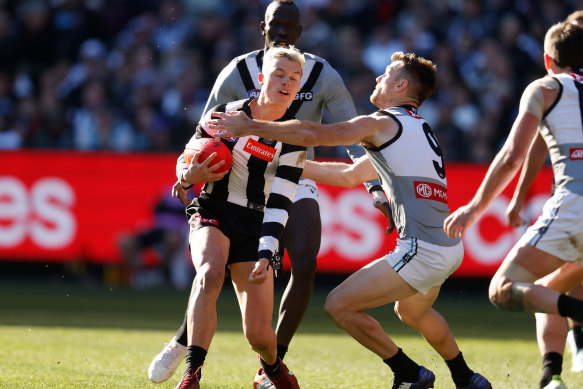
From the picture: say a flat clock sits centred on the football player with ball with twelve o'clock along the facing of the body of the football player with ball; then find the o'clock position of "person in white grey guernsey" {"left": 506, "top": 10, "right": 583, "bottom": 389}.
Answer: The person in white grey guernsey is roughly at 9 o'clock from the football player with ball.

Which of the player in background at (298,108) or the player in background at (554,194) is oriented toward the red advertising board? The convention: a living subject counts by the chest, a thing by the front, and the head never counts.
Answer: the player in background at (554,194)

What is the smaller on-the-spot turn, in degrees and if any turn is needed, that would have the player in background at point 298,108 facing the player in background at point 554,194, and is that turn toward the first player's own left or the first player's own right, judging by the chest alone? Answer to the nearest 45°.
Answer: approximately 45° to the first player's own left

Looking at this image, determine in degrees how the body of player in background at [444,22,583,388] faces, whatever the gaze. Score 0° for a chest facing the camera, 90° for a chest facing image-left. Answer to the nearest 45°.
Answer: approximately 135°

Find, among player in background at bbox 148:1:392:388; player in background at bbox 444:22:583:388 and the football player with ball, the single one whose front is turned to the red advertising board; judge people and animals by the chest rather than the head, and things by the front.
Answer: player in background at bbox 444:22:583:388

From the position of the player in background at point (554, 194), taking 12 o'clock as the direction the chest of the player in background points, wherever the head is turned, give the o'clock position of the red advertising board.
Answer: The red advertising board is roughly at 12 o'clock from the player in background.

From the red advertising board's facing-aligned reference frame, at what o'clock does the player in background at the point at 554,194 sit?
The player in background is roughly at 11 o'clock from the red advertising board.

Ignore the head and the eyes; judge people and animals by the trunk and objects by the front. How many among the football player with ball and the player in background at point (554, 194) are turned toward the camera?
1

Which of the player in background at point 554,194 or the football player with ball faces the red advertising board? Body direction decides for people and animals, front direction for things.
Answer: the player in background

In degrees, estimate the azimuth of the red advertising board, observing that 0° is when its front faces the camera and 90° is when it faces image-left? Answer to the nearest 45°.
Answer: approximately 0°

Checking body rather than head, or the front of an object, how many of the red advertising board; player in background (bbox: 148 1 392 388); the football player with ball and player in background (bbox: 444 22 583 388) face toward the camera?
3

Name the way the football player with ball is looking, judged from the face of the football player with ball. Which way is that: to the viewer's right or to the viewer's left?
to the viewer's right

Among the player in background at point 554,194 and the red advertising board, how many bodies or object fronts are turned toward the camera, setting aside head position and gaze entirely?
1
